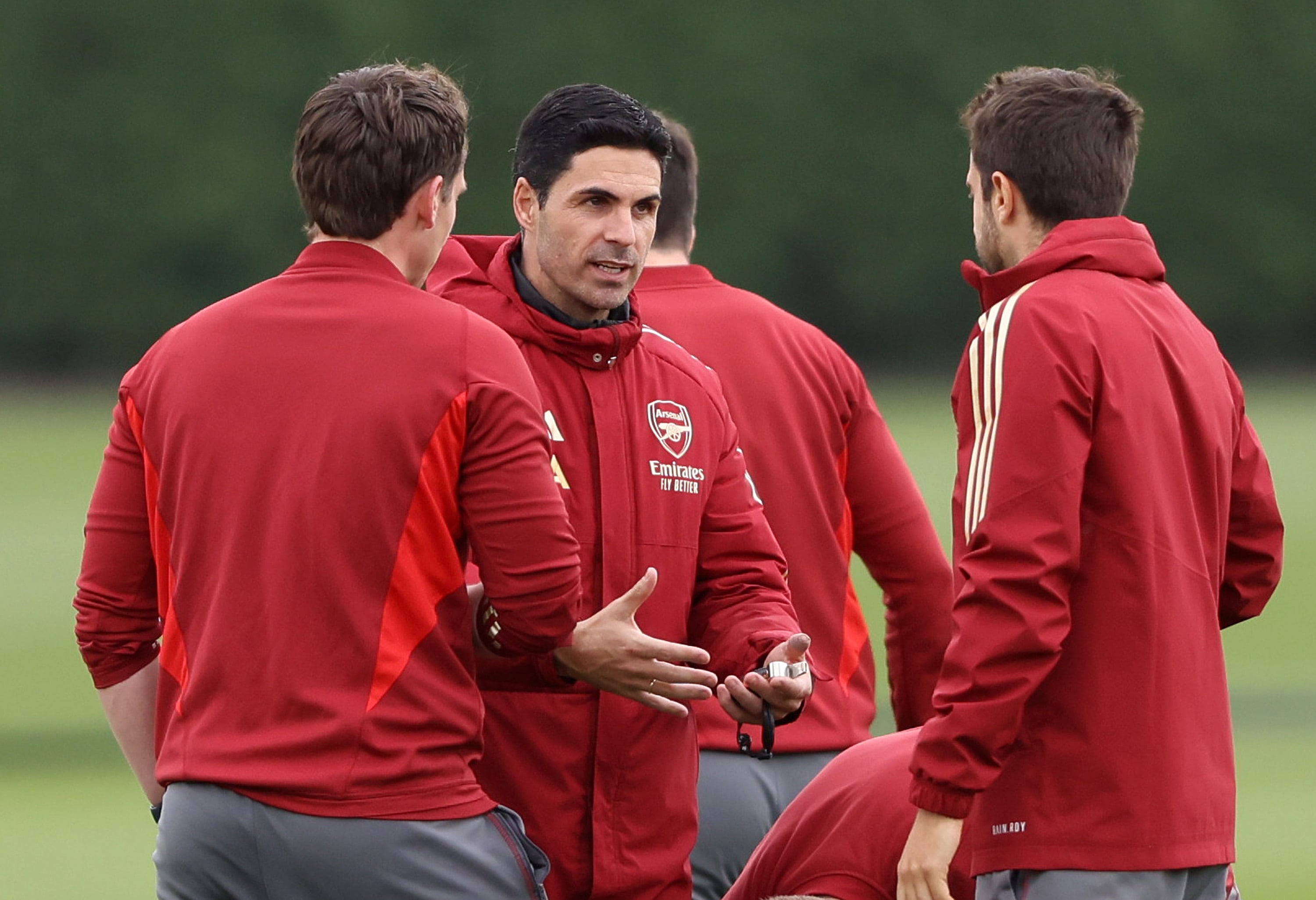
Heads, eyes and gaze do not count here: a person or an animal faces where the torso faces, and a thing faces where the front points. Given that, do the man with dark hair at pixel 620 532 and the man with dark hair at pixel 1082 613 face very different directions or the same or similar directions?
very different directions

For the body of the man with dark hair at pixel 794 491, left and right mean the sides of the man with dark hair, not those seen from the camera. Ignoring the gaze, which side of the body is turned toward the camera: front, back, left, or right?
back

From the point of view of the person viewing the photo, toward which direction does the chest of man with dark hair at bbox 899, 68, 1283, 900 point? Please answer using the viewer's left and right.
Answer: facing away from the viewer and to the left of the viewer

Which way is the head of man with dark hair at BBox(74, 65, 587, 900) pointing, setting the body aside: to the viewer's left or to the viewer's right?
to the viewer's right

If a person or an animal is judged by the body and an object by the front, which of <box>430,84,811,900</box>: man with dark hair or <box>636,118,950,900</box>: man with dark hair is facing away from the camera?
<box>636,118,950,900</box>: man with dark hair

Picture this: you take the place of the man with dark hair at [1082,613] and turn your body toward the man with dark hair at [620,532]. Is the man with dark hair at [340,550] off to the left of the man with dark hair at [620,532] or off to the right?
left

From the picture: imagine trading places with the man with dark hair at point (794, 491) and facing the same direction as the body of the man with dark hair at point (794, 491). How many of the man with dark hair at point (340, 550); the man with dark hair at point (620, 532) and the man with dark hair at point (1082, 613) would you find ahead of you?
0

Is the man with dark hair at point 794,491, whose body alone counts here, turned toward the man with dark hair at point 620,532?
no

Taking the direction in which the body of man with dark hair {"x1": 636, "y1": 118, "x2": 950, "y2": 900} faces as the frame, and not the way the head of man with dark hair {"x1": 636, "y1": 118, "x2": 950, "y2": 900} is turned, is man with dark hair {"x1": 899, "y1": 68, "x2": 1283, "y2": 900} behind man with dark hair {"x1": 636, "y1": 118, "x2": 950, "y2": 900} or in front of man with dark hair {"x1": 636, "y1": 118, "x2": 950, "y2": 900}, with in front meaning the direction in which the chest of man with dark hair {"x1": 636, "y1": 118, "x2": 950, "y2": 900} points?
behind

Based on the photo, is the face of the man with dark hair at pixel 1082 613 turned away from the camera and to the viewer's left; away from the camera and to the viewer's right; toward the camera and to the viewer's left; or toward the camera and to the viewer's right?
away from the camera and to the viewer's left

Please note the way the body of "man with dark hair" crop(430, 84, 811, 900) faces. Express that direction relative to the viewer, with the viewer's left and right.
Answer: facing the viewer and to the right of the viewer

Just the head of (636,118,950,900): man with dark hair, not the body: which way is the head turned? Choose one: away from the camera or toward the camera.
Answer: away from the camera

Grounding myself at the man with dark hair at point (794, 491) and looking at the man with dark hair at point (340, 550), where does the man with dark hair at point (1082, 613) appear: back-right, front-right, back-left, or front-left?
front-left

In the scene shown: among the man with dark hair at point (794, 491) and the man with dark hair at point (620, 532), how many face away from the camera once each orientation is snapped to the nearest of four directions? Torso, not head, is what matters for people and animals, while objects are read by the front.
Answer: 1

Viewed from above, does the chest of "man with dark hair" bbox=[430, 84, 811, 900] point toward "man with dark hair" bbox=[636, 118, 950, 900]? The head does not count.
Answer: no

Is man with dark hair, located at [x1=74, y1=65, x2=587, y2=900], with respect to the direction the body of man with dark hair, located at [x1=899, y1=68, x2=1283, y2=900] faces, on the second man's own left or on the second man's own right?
on the second man's own left
